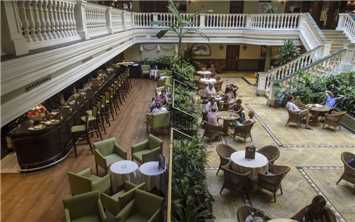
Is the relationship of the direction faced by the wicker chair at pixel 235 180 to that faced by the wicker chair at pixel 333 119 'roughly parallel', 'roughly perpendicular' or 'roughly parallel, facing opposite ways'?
roughly perpendicular

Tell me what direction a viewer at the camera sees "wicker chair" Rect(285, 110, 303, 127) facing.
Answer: facing away from the viewer and to the right of the viewer

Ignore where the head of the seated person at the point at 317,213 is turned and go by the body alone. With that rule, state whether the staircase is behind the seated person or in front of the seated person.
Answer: in front

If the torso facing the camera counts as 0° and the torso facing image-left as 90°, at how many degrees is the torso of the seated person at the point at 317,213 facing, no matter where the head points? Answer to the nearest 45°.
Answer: approximately 180°

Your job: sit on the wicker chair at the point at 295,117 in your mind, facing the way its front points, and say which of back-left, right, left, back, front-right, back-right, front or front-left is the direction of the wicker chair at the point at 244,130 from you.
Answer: back

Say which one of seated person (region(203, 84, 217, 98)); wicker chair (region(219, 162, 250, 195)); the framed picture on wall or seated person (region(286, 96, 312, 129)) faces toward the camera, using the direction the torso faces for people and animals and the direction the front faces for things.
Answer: the framed picture on wall

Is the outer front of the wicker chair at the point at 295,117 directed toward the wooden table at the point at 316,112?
yes

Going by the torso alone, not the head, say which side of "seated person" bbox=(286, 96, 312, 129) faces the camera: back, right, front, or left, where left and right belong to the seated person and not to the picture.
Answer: right

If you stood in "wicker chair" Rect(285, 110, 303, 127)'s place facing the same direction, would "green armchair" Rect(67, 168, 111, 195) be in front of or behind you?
behind

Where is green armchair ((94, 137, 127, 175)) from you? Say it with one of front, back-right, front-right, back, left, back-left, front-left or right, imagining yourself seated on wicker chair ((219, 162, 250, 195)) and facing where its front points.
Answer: back-left

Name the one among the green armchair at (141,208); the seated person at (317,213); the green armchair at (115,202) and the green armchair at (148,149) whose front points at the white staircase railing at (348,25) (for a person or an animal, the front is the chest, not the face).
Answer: the seated person
